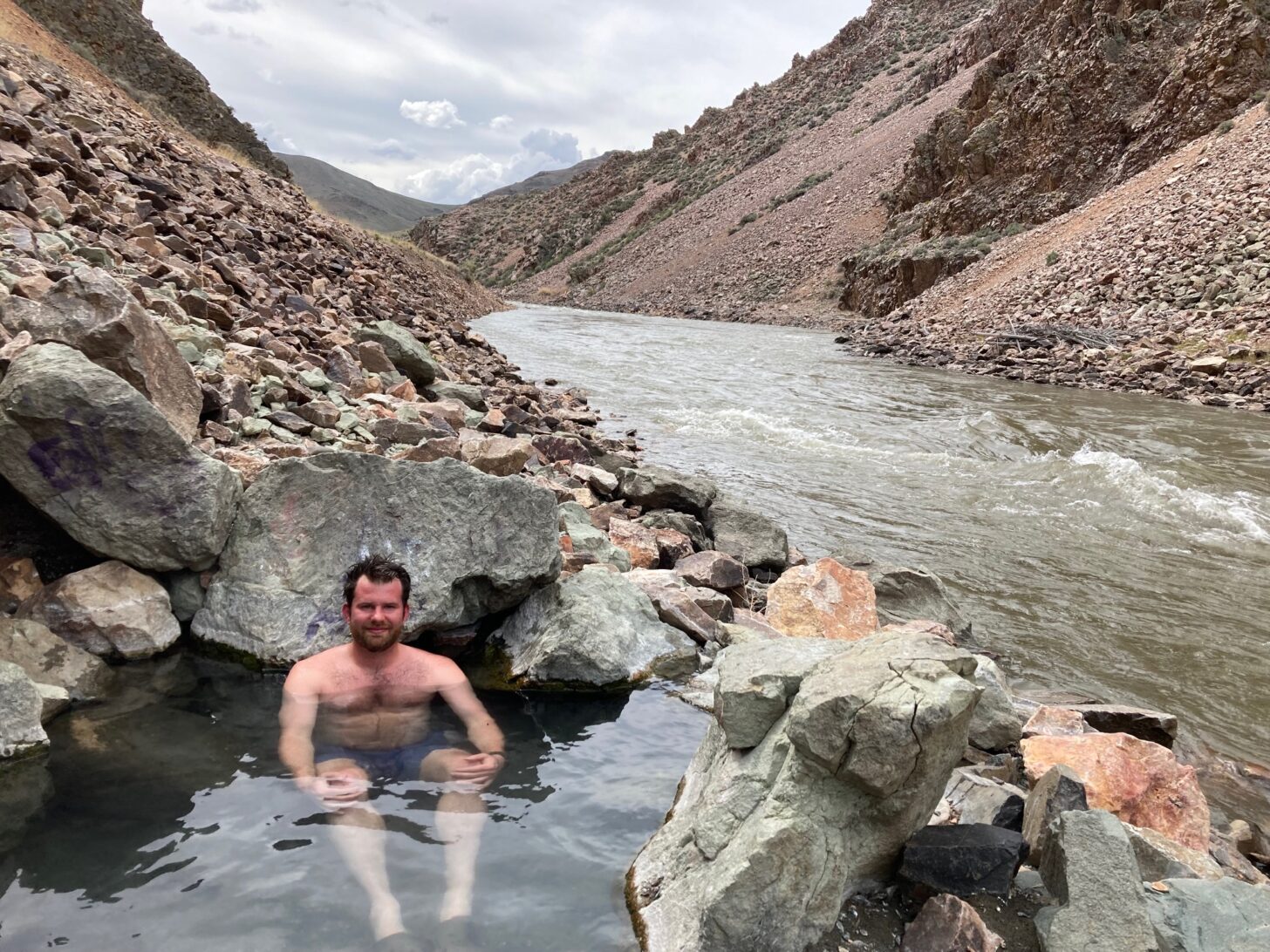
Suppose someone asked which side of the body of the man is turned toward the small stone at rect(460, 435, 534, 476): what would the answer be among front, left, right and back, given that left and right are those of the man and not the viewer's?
back

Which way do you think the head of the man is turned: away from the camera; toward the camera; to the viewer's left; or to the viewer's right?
toward the camera

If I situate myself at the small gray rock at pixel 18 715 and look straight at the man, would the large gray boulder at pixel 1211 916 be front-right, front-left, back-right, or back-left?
front-right

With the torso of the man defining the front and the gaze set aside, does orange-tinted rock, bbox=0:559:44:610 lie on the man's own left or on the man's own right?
on the man's own right

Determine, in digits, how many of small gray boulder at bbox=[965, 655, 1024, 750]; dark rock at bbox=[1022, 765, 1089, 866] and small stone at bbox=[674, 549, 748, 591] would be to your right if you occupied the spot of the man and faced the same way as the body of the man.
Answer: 0

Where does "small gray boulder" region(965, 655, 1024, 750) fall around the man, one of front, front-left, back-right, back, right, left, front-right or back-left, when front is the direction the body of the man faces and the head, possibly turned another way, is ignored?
left

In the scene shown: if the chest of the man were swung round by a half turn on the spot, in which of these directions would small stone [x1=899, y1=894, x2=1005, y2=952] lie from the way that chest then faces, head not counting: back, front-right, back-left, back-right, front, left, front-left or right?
back-right

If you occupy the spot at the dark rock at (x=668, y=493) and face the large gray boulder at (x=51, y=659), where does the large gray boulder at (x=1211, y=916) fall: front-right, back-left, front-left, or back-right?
front-left

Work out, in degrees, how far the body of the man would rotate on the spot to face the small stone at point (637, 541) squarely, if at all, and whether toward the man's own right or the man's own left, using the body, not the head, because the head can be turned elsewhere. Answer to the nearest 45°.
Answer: approximately 135° to the man's own left

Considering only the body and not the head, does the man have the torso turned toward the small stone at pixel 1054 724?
no

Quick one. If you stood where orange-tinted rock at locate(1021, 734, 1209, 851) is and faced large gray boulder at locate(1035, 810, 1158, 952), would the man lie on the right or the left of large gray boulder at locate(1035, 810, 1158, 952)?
right

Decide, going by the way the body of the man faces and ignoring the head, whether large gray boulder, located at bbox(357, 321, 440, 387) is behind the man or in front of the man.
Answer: behind

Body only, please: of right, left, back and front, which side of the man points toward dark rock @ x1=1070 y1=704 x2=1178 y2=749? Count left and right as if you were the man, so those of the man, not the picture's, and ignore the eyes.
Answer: left

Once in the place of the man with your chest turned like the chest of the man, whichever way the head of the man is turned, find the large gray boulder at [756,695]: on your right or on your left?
on your left

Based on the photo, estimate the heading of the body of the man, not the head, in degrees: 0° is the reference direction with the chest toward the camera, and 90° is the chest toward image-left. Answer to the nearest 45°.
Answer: approximately 0°

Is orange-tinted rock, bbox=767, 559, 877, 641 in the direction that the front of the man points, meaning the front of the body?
no

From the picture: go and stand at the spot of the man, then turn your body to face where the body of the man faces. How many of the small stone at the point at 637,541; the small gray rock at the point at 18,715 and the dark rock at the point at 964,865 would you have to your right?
1

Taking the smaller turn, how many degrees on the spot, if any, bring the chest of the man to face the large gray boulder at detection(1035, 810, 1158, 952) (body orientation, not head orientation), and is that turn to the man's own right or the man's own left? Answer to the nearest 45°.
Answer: approximately 45° to the man's own left

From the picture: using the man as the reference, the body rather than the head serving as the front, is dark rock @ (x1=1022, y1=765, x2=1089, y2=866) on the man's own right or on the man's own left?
on the man's own left

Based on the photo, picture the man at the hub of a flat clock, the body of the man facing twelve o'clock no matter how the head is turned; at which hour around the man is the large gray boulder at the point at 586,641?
The large gray boulder is roughly at 8 o'clock from the man.
